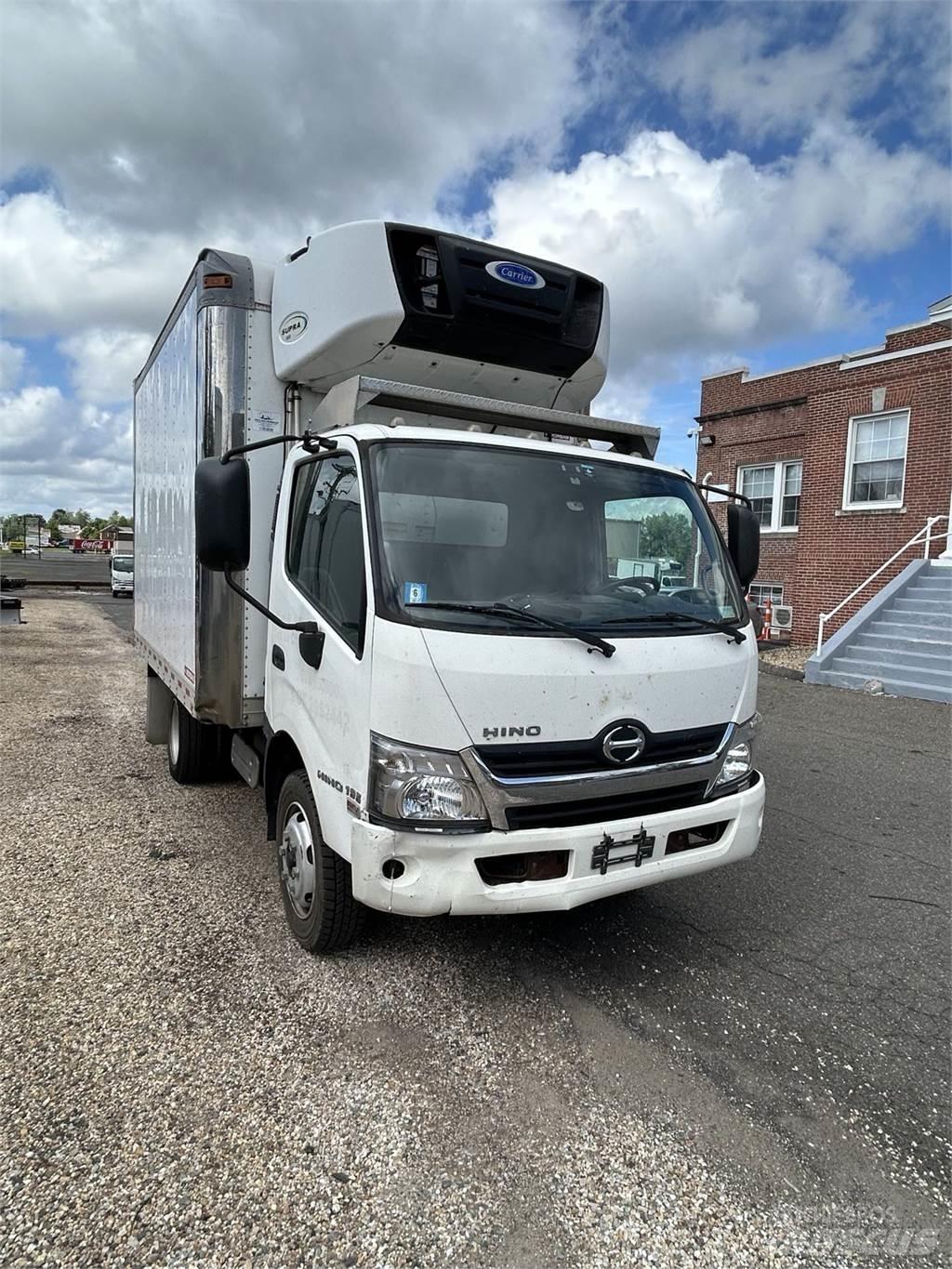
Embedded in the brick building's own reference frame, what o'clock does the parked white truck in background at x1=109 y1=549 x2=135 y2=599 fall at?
The parked white truck in background is roughly at 2 o'clock from the brick building.

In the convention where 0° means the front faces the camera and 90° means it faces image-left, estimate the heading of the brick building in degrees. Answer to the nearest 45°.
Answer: approximately 45°

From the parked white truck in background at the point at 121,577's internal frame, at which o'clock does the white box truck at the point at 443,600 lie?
The white box truck is roughly at 12 o'clock from the parked white truck in background.

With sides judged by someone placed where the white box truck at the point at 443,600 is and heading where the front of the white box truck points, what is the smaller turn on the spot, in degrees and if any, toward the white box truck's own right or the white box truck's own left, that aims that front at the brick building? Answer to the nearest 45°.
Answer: approximately 90° to the white box truck's own left

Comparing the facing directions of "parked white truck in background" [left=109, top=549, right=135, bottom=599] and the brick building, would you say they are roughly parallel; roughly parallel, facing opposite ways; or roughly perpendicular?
roughly perpendicular

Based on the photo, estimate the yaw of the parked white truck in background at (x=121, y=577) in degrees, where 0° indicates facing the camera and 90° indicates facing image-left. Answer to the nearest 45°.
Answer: approximately 0°

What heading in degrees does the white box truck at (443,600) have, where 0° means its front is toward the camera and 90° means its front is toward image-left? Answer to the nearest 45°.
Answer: approximately 315°
